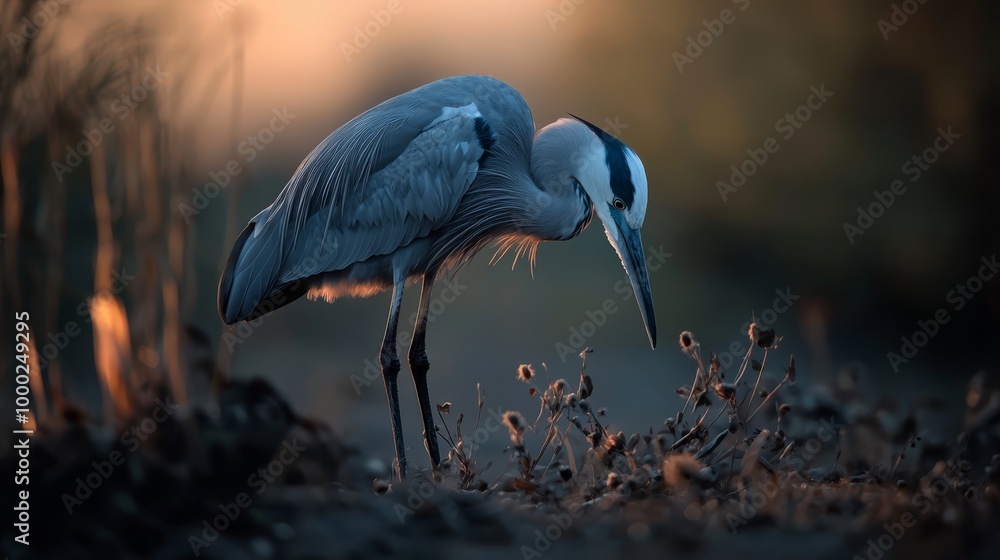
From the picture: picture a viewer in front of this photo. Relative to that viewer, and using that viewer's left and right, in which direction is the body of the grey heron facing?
facing to the right of the viewer
